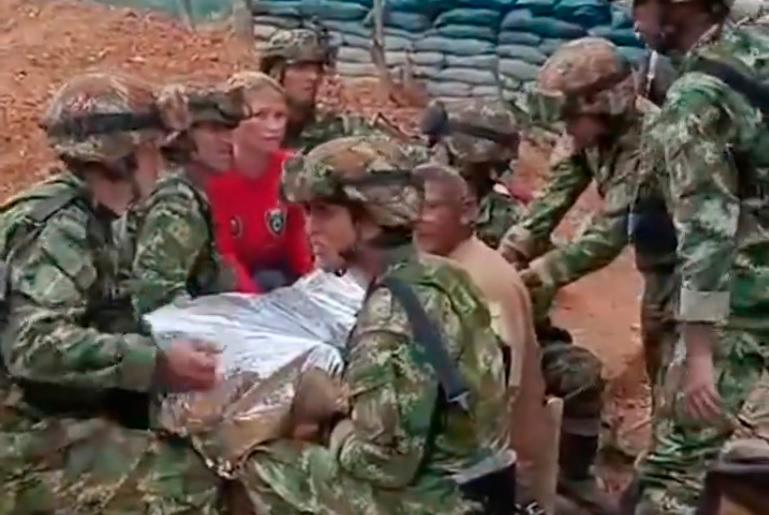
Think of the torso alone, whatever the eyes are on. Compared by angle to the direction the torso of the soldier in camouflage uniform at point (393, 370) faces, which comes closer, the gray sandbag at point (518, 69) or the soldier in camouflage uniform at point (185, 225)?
the soldier in camouflage uniform

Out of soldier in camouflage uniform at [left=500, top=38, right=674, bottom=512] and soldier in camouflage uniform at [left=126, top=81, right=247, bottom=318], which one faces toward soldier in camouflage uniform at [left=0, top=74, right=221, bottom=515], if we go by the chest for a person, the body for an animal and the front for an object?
soldier in camouflage uniform at [left=500, top=38, right=674, bottom=512]

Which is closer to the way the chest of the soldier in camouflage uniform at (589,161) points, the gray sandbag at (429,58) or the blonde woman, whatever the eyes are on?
the blonde woman

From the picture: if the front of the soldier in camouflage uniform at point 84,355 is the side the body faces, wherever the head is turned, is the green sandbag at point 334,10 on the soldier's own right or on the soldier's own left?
on the soldier's own left

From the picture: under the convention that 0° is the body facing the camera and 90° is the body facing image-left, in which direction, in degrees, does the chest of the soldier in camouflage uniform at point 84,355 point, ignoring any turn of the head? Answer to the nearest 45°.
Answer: approximately 270°
